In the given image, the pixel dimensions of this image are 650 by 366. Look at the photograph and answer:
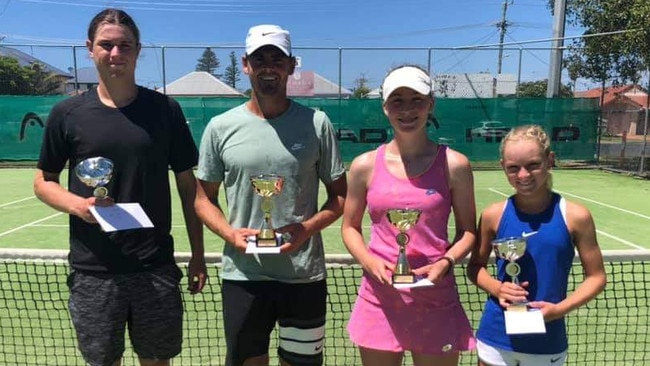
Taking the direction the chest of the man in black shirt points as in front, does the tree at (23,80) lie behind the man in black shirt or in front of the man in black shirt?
behind

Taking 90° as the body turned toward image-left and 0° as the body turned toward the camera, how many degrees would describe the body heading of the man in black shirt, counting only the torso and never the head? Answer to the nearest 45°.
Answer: approximately 0°

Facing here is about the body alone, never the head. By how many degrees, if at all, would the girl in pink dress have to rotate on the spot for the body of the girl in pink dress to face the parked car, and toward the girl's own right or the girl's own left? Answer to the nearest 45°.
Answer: approximately 180°

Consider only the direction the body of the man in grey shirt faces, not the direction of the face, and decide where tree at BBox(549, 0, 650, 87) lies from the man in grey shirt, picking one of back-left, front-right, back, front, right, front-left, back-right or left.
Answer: back-left

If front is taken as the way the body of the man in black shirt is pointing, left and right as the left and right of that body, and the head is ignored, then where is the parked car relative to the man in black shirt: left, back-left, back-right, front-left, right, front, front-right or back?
back-left

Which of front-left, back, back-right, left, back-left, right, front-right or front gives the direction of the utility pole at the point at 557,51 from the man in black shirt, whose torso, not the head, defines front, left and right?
back-left

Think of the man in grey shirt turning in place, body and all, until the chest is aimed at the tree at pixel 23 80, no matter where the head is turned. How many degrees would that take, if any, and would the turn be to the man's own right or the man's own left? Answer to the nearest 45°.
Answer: approximately 135° to the man's own right

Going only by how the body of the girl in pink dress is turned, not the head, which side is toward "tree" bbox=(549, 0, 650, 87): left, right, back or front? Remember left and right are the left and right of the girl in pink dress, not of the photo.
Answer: back

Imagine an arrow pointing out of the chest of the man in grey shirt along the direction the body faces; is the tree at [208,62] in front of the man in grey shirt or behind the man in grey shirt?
behind
